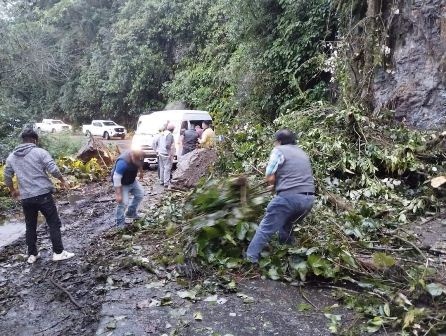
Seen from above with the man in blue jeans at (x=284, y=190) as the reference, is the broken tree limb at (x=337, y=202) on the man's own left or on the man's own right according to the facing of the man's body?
on the man's own right

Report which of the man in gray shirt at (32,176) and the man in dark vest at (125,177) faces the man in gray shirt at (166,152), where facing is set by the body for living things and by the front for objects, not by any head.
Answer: the man in gray shirt at (32,176)

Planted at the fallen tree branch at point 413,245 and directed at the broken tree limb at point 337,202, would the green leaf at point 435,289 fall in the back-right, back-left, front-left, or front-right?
back-left

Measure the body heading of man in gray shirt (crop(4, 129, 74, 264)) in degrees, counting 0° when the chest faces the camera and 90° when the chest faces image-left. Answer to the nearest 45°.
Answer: approximately 225°

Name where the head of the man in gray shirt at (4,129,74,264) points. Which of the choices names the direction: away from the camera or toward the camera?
away from the camera

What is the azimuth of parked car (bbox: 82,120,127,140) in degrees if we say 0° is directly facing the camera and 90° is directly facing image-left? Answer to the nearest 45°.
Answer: approximately 315°

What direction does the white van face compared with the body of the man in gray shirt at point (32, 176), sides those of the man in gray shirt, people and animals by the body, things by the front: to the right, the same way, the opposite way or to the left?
the opposite way

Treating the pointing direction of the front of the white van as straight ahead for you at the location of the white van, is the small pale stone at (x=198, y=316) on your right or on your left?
on your left

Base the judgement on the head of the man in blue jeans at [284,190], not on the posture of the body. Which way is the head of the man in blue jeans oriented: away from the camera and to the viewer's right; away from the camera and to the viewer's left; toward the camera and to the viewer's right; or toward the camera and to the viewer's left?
away from the camera and to the viewer's left
